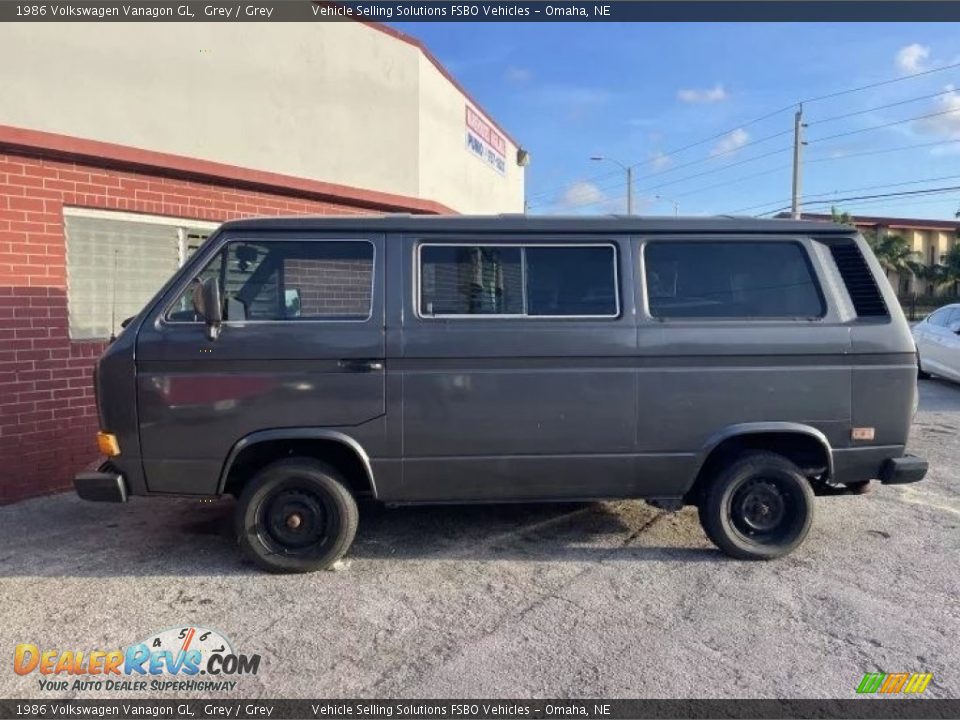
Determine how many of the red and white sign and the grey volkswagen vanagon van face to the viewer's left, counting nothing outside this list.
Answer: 1

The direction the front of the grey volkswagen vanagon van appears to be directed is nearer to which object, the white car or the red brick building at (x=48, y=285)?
the red brick building

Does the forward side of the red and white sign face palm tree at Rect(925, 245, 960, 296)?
no

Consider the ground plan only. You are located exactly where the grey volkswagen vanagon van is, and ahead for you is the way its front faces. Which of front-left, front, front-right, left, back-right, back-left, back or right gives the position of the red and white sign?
right

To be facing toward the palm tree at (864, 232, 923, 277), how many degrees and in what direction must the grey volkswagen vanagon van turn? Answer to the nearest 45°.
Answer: approximately 135° to its right

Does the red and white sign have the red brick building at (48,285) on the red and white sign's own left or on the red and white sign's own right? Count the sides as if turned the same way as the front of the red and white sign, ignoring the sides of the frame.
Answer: on the red and white sign's own right

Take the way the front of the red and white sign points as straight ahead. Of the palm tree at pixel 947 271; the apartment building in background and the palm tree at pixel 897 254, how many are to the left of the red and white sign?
3

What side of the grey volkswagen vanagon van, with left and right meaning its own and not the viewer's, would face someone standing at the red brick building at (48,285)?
front

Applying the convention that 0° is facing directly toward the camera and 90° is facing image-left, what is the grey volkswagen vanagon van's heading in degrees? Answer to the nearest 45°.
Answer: approximately 90°

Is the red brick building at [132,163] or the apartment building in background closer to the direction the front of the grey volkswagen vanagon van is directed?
the red brick building

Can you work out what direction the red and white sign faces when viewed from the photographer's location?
facing the viewer and to the right of the viewer

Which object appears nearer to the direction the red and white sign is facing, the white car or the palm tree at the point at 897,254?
the white car

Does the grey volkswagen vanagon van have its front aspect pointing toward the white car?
no

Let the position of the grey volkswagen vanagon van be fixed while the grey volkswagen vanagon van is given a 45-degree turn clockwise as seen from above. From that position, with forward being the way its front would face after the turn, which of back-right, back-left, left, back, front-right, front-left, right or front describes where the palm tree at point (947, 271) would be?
right
